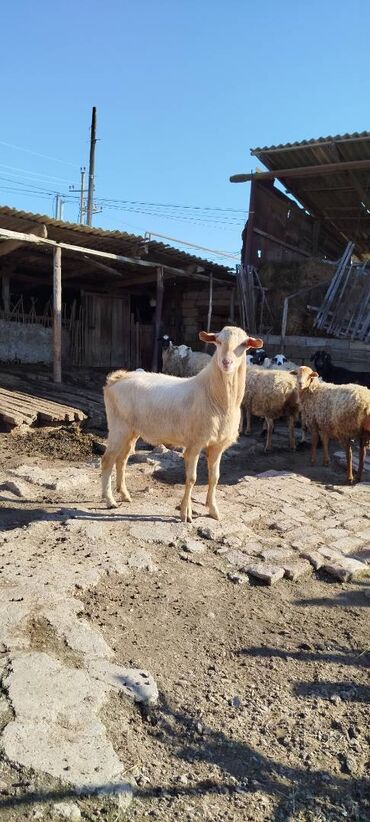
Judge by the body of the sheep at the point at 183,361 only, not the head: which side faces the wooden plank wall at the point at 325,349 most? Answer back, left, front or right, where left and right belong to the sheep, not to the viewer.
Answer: back

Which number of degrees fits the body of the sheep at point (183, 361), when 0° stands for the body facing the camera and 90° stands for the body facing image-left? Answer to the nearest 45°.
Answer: approximately 90°

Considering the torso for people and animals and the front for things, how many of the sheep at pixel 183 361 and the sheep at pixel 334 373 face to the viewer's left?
2

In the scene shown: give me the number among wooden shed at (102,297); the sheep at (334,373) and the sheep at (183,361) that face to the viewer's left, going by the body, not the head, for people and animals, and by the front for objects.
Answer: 2

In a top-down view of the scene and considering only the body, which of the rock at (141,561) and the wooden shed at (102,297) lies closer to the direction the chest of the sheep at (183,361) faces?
the wooden shed

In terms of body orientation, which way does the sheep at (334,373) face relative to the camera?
to the viewer's left

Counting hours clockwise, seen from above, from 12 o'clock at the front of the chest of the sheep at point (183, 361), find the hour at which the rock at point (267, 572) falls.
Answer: The rock is roughly at 9 o'clock from the sheep.

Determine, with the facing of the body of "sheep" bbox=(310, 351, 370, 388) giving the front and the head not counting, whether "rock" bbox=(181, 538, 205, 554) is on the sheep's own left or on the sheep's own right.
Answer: on the sheep's own left

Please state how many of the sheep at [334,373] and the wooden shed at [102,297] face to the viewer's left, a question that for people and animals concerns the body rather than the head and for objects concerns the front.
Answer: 1
